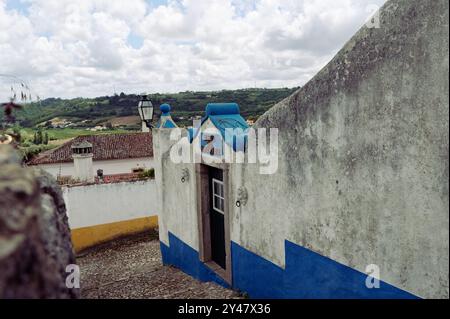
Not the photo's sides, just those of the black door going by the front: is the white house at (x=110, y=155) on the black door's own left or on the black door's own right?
on the black door's own right

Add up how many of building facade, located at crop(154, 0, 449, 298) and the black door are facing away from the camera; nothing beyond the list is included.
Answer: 0

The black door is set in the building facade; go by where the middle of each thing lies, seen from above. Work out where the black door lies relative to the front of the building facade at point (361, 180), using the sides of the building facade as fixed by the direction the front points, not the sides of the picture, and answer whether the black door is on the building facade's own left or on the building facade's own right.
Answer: on the building facade's own right

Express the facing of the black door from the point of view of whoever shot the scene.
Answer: facing the viewer and to the left of the viewer

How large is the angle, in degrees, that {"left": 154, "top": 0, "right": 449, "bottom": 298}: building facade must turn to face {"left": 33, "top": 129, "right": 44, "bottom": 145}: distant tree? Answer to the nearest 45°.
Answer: approximately 90° to its right

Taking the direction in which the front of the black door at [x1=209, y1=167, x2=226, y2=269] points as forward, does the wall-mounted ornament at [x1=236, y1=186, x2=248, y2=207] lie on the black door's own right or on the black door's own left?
on the black door's own left

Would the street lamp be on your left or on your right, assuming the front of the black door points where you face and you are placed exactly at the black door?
on your right
